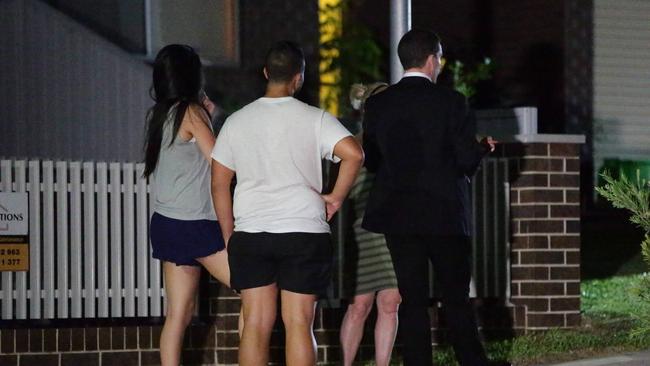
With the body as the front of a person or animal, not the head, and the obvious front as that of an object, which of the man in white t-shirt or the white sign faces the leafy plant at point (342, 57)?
the man in white t-shirt

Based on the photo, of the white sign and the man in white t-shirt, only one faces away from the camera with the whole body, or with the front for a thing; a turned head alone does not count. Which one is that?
the man in white t-shirt

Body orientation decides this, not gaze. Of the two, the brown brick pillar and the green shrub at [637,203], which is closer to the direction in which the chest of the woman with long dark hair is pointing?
the brown brick pillar

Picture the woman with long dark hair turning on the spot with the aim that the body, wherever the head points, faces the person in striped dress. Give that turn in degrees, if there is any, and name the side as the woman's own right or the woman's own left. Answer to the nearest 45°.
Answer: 0° — they already face them

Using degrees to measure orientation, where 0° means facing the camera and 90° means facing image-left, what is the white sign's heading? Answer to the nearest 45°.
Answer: approximately 0°

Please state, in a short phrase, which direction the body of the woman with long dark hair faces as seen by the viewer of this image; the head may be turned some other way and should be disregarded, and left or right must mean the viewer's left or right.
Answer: facing away from the viewer and to the right of the viewer

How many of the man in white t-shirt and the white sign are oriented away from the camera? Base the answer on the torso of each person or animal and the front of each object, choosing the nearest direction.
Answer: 1

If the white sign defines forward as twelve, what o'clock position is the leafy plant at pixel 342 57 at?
The leafy plant is roughly at 7 o'clock from the white sign.

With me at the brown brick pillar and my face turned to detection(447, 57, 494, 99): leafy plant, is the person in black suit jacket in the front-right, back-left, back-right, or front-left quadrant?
back-left

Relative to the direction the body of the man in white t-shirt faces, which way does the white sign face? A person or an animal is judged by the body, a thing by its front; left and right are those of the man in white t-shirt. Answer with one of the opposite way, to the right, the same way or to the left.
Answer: the opposite way

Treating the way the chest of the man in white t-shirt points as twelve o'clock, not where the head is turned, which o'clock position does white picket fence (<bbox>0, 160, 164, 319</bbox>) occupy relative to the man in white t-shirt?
The white picket fence is roughly at 11 o'clock from the man in white t-shirt.

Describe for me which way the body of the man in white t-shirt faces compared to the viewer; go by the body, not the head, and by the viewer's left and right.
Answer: facing away from the viewer
